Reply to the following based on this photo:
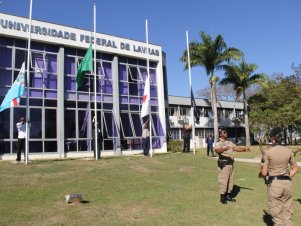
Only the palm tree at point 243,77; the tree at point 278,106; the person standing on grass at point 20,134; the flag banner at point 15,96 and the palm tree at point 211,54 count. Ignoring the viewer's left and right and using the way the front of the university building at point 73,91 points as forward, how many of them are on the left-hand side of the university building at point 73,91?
3

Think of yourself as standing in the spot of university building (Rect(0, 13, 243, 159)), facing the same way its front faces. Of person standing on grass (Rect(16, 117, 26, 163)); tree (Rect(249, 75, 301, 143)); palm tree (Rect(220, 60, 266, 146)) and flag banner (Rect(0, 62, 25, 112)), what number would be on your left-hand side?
2

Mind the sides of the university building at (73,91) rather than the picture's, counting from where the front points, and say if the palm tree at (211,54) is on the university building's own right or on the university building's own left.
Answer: on the university building's own left

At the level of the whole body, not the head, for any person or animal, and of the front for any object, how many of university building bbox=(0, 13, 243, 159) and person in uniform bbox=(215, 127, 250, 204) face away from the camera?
0

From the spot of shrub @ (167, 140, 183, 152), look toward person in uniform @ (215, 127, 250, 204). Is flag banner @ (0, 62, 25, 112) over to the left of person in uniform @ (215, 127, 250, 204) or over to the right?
right
